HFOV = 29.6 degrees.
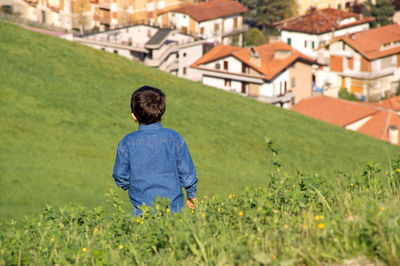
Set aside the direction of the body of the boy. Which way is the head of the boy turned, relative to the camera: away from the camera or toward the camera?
away from the camera

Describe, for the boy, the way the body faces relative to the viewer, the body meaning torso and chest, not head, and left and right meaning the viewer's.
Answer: facing away from the viewer
